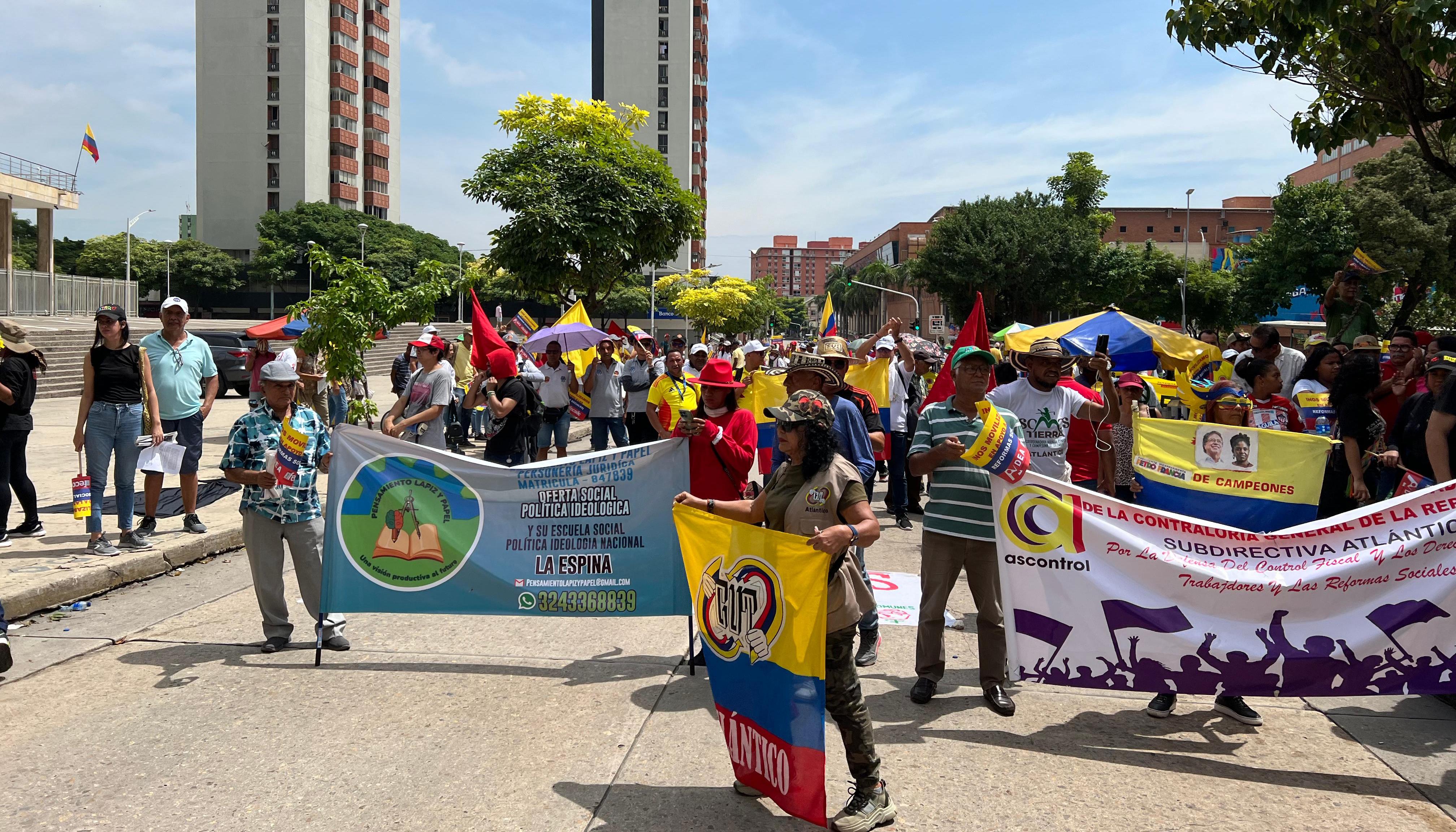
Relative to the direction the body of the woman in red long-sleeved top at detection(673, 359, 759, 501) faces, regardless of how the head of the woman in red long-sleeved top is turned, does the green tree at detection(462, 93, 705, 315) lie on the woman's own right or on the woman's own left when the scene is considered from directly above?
on the woman's own right

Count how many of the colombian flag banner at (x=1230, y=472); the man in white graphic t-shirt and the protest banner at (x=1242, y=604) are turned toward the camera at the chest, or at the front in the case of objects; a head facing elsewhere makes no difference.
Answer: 3

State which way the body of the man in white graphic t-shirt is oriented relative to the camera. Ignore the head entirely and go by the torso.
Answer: toward the camera

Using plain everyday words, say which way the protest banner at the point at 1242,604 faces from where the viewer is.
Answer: facing the viewer

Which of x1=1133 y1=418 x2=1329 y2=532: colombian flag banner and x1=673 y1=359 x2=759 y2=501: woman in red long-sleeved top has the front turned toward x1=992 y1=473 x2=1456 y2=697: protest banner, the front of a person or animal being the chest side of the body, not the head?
the colombian flag banner

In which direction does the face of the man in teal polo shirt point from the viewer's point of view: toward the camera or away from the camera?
toward the camera

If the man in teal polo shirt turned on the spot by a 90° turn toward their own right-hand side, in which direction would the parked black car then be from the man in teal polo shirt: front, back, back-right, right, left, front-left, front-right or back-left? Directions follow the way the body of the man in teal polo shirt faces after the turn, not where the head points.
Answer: right

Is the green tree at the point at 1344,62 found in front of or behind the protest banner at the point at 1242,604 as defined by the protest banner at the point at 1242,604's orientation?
behind

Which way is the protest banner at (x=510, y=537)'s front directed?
toward the camera

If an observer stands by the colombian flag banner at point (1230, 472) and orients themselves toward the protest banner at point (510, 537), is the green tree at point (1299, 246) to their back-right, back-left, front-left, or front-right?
back-right

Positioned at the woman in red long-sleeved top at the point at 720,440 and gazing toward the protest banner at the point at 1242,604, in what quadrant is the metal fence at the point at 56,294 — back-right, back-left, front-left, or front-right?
back-left

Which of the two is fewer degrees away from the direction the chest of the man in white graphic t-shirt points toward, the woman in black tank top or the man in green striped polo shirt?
the man in green striped polo shirt

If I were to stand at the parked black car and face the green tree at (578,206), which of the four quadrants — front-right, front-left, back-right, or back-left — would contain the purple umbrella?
front-right

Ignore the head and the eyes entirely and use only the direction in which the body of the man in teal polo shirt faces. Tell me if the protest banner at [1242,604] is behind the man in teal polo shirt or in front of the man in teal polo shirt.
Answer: in front
